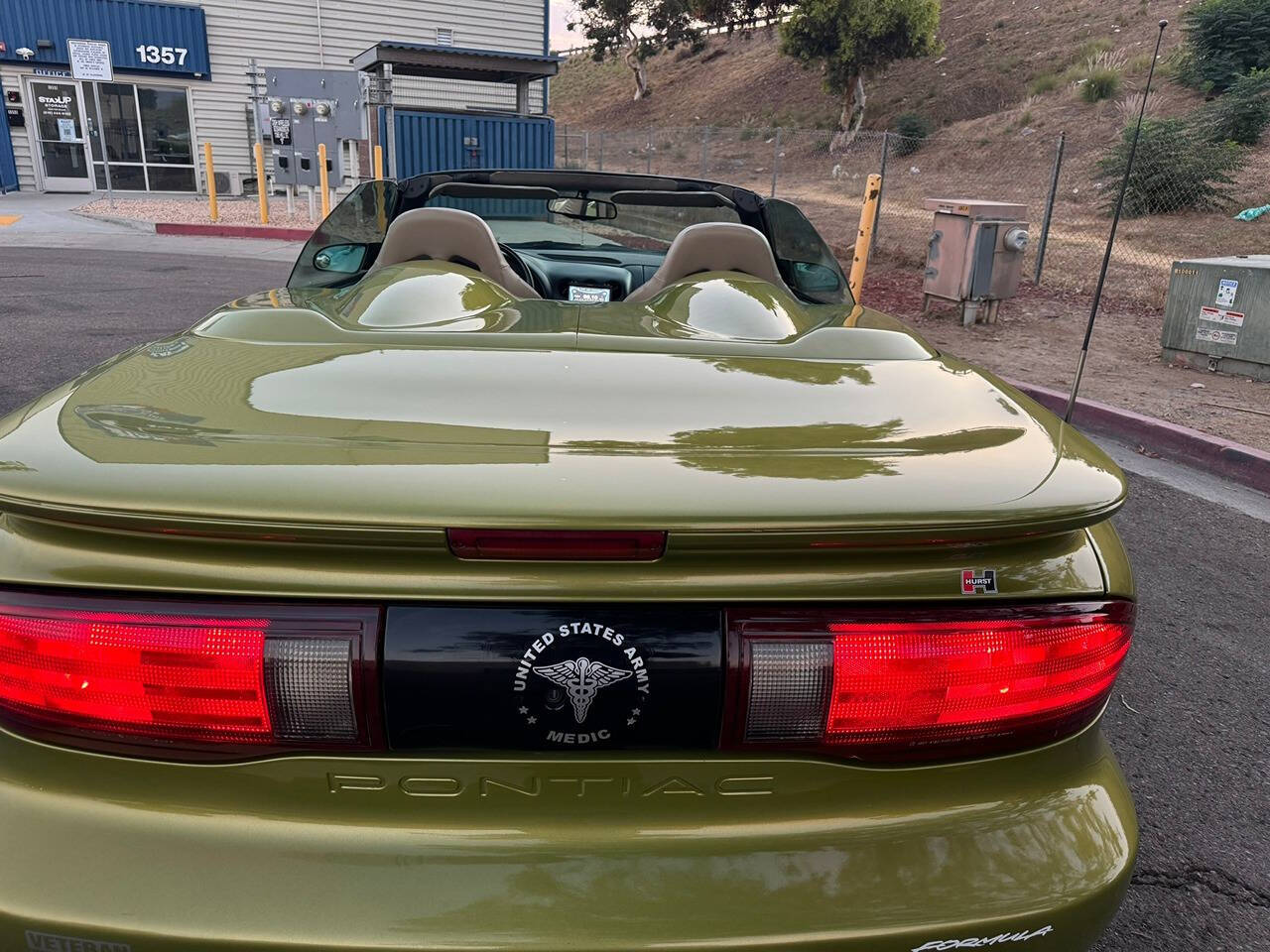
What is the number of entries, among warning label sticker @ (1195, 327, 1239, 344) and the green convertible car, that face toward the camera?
1

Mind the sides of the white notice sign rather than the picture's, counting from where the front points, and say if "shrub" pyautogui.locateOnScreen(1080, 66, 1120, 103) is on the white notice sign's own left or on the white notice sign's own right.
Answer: on the white notice sign's own left

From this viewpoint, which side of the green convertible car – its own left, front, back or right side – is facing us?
back

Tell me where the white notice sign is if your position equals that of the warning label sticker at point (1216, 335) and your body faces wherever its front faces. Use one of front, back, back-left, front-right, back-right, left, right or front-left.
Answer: right

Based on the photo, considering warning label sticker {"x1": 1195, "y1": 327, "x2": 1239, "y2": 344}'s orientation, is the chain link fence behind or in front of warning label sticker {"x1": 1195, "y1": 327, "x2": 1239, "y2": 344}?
behind

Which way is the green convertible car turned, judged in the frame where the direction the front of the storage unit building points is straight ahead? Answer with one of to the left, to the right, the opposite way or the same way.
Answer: the opposite way

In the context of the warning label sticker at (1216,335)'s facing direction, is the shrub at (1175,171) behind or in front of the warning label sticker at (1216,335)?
behind

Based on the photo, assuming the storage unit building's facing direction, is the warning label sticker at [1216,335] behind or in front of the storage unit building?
in front

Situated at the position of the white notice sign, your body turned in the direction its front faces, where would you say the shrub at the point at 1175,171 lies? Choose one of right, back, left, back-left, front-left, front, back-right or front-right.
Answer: front-left

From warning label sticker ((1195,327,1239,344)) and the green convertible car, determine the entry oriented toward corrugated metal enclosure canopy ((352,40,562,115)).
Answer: the green convertible car

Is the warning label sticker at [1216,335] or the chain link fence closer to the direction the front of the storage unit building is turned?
the warning label sticker

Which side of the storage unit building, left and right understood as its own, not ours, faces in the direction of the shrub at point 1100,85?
left

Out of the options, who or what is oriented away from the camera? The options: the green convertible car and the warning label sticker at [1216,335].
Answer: the green convertible car

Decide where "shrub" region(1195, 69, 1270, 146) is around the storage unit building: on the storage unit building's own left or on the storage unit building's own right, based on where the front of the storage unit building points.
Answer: on the storage unit building's own left

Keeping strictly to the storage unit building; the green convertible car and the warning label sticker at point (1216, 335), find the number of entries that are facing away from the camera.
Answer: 1
